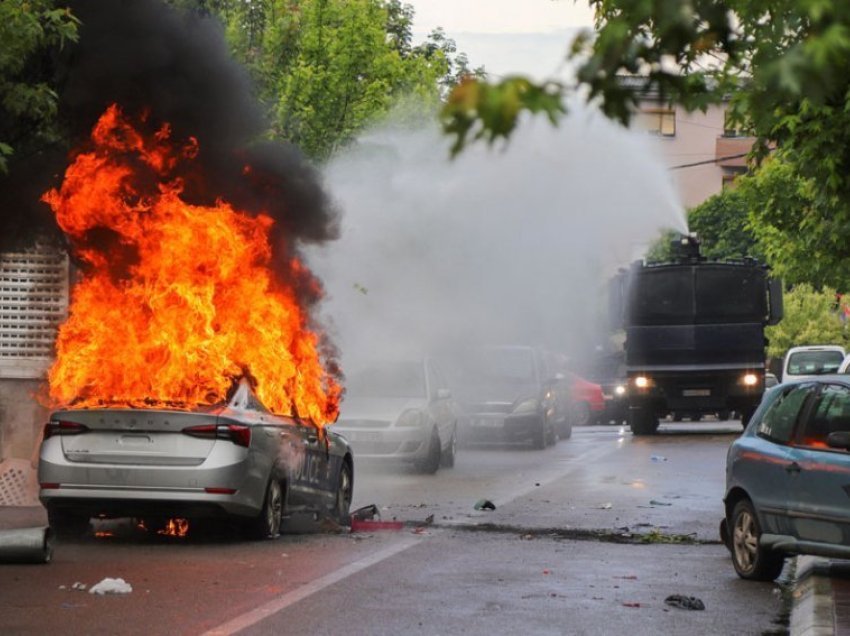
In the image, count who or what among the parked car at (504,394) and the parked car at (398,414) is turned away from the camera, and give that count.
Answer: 0

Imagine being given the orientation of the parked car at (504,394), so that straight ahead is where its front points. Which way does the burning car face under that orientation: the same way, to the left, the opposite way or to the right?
the opposite way

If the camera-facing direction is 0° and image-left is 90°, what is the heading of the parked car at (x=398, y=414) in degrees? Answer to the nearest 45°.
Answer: approximately 45°

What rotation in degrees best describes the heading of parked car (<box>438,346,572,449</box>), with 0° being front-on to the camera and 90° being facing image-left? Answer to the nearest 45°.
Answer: approximately 45°

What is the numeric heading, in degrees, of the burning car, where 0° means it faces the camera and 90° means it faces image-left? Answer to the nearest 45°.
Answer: approximately 225°

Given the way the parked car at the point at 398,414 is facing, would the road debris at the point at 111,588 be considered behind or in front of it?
in front

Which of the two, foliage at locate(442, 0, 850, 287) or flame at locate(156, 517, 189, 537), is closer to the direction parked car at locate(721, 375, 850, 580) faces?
the foliage
